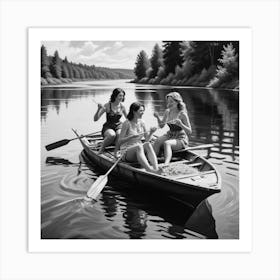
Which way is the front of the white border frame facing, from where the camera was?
facing the viewer
